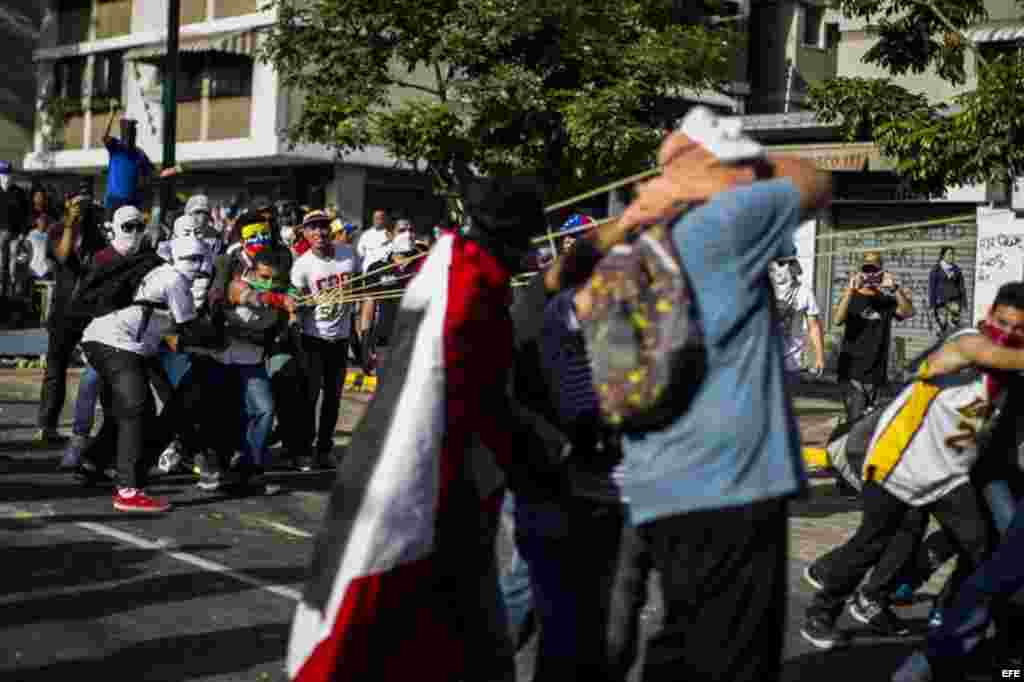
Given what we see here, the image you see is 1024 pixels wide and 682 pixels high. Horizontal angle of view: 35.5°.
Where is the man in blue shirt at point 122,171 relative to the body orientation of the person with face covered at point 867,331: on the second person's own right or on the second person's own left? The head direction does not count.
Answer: on the second person's own right

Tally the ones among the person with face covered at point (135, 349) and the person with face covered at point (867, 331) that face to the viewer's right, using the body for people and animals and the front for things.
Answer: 1

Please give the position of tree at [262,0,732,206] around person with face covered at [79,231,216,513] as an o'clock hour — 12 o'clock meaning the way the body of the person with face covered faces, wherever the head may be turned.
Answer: The tree is roughly at 10 o'clock from the person with face covered.

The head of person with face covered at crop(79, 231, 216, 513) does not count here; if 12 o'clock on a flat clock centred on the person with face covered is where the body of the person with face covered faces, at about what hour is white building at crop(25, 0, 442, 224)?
The white building is roughly at 9 o'clock from the person with face covered.

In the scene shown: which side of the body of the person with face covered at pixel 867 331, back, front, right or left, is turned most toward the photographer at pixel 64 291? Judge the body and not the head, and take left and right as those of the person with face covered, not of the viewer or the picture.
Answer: right

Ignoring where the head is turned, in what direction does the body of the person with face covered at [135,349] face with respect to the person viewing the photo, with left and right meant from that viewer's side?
facing to the right of the viewer

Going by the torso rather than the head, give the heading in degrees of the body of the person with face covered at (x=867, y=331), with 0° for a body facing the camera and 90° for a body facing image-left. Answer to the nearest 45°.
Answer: approximately 0°

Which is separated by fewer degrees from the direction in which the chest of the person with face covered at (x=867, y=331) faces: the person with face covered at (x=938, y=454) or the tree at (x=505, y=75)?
the person with face covered

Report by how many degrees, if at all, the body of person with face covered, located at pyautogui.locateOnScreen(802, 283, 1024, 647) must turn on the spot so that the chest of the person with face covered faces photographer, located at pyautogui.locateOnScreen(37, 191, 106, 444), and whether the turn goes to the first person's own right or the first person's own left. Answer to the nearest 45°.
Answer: approximately 180°
